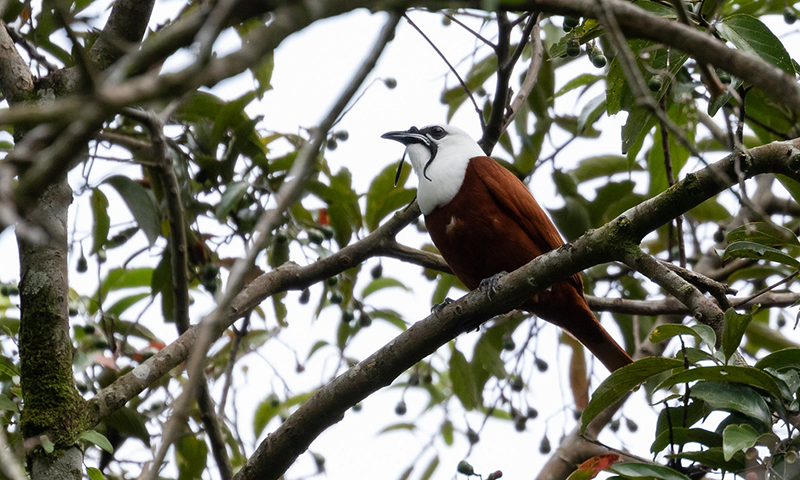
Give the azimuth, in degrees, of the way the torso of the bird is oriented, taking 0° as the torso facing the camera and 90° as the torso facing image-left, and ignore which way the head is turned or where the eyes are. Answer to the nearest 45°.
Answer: approximately 90°

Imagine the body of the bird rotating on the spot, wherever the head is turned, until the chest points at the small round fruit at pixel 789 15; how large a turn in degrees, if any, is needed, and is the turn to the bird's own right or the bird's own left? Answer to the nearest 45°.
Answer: approximately 180°

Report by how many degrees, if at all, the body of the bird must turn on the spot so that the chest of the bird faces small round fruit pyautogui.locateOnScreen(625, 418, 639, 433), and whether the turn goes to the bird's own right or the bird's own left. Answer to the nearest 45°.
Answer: approximately 135° to the bird's own right

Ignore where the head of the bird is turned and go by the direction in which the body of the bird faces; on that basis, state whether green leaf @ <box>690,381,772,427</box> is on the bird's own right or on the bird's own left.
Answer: on the bird's own left

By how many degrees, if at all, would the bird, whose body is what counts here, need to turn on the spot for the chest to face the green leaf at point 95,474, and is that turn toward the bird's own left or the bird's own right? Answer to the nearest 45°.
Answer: approximately 45° to the bird's own left

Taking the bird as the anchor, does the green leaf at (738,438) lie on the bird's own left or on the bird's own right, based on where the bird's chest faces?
on the bird's own left

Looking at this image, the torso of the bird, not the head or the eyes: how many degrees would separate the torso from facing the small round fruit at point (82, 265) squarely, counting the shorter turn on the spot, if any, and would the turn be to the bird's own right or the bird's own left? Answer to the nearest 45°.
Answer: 0° — it already faces it
